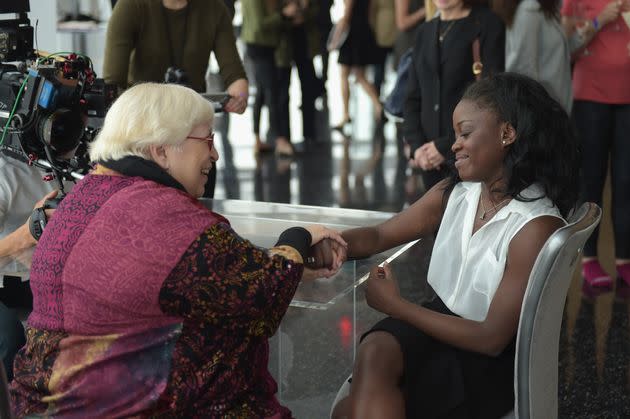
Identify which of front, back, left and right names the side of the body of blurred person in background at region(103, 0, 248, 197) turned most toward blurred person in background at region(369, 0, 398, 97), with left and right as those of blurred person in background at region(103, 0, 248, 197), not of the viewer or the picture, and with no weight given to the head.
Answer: back

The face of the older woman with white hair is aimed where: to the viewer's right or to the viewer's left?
to the viewer's right

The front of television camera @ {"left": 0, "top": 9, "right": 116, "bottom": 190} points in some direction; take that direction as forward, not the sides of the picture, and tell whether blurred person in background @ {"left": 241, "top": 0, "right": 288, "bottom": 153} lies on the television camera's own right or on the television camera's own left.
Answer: on the television camera's own left

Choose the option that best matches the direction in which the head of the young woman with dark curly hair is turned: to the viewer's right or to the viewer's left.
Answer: to the viewer's left

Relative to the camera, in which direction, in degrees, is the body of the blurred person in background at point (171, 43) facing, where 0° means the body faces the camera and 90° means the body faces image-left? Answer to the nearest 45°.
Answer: approximately 0°
